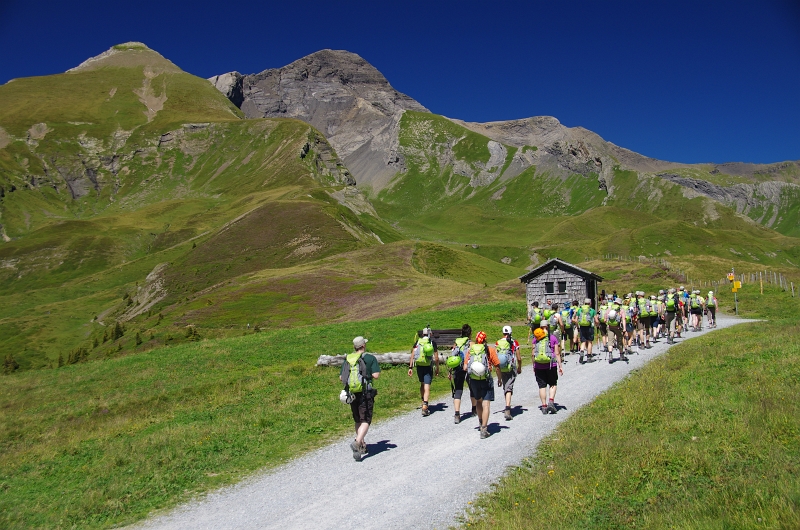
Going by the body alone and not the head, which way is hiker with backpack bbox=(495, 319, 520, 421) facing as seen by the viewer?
away from the camera

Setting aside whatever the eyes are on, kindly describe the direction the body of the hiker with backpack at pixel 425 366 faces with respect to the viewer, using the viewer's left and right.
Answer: facing away from the viewer

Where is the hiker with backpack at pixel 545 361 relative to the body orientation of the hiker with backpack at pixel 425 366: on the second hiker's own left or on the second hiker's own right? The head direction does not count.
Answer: on the second hiker's own right

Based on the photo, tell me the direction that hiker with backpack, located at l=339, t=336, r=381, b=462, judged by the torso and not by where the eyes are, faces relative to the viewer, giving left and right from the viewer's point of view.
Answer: facing away from the viewer and to the right of the viewer

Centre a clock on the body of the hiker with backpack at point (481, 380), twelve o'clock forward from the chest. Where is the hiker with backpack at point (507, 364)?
the hiker with backpack at point (507, 364) is roughly at 1 o'clock from the hiker with backpack at point (481, 380).

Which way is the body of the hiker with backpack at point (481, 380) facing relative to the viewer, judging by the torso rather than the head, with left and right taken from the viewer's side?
facing away from the viewer

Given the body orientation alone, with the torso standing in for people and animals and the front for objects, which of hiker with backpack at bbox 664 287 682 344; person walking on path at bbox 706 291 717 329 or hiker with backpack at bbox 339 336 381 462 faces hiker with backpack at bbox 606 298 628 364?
hiker with backpack at bbox 339 336 381 462

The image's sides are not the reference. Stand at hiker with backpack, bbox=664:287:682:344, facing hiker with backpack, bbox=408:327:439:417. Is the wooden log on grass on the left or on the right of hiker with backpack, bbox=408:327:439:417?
right

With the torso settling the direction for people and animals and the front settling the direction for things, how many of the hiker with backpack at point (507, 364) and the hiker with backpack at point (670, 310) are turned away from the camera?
2

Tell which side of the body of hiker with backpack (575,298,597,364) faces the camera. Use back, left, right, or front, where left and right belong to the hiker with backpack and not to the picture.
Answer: back

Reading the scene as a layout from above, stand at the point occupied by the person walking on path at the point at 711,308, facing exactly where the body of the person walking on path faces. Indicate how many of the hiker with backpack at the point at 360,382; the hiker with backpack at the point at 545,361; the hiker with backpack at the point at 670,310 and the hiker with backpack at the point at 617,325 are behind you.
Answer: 4

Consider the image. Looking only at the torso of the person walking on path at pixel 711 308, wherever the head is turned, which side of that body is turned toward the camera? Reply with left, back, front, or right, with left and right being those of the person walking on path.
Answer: back

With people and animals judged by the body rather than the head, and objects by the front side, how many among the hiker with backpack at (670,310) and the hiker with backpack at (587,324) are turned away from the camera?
2

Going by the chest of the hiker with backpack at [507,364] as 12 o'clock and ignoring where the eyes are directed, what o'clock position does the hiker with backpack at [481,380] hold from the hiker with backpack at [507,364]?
the hiker with backpack at [481,380] is roughly at 7 o'clock from the hiker with backpack at [507,364].

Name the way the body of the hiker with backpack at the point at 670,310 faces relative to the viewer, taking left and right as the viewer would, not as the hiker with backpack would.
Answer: facing away from the viewer

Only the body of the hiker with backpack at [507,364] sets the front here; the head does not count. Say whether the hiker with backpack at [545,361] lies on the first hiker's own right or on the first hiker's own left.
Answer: on the first hiker's own right
